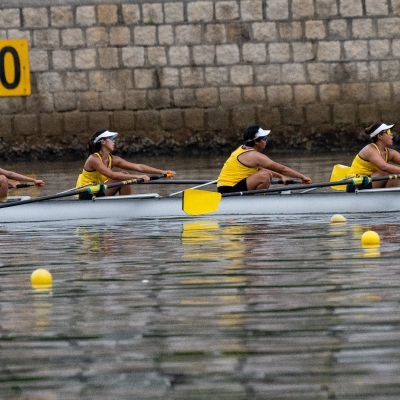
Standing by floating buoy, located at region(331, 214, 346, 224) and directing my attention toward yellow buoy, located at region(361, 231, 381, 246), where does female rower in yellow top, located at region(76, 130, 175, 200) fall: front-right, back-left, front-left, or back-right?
back-right

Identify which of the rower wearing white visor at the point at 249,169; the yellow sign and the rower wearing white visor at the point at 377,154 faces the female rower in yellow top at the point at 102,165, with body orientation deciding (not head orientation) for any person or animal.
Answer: the yellow sign

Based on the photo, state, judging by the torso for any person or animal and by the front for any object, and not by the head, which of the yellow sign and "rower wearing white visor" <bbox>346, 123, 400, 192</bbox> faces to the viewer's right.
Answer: the rower wearing white visor

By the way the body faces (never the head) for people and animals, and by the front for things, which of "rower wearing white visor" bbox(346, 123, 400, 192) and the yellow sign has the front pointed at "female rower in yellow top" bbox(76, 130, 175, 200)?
the yellow sign

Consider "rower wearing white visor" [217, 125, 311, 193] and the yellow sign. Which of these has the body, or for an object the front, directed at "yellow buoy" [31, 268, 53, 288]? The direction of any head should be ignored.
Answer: the yellow sign

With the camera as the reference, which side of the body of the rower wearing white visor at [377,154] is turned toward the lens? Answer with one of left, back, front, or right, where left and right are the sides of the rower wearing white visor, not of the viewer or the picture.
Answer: right

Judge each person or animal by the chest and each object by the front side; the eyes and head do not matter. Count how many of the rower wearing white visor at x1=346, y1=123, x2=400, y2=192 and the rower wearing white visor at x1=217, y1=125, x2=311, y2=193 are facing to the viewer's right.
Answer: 2

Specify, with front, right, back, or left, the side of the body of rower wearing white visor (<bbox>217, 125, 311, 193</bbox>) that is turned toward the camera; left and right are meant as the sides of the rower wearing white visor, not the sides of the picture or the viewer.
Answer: right

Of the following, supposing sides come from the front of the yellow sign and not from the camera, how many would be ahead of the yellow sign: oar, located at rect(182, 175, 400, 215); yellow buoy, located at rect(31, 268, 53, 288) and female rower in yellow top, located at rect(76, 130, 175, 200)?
3

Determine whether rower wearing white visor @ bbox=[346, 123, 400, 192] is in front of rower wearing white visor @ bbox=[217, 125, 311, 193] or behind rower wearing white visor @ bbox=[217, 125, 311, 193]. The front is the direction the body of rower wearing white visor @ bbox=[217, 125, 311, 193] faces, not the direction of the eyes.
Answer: in front

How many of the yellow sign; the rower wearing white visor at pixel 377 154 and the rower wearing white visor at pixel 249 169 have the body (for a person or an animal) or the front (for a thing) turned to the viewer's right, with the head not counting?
2

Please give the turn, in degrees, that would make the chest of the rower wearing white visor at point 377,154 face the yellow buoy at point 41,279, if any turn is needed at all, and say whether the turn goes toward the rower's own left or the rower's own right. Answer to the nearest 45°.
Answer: approximately 135° to the rower's own right

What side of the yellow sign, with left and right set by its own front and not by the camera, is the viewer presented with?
front

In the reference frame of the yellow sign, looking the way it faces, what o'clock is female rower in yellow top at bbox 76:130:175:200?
The female rower in yellow top is roughly at 12 o'clock from the yellow sign.

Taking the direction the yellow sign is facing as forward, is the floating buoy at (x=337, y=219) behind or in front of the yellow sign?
in front

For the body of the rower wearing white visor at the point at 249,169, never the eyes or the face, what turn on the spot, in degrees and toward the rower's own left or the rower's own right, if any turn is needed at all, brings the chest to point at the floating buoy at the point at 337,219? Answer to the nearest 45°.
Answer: approximately 45° to the rower's own right

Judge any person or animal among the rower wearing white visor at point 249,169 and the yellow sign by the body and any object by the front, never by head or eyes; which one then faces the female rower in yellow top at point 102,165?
the yellow sign
